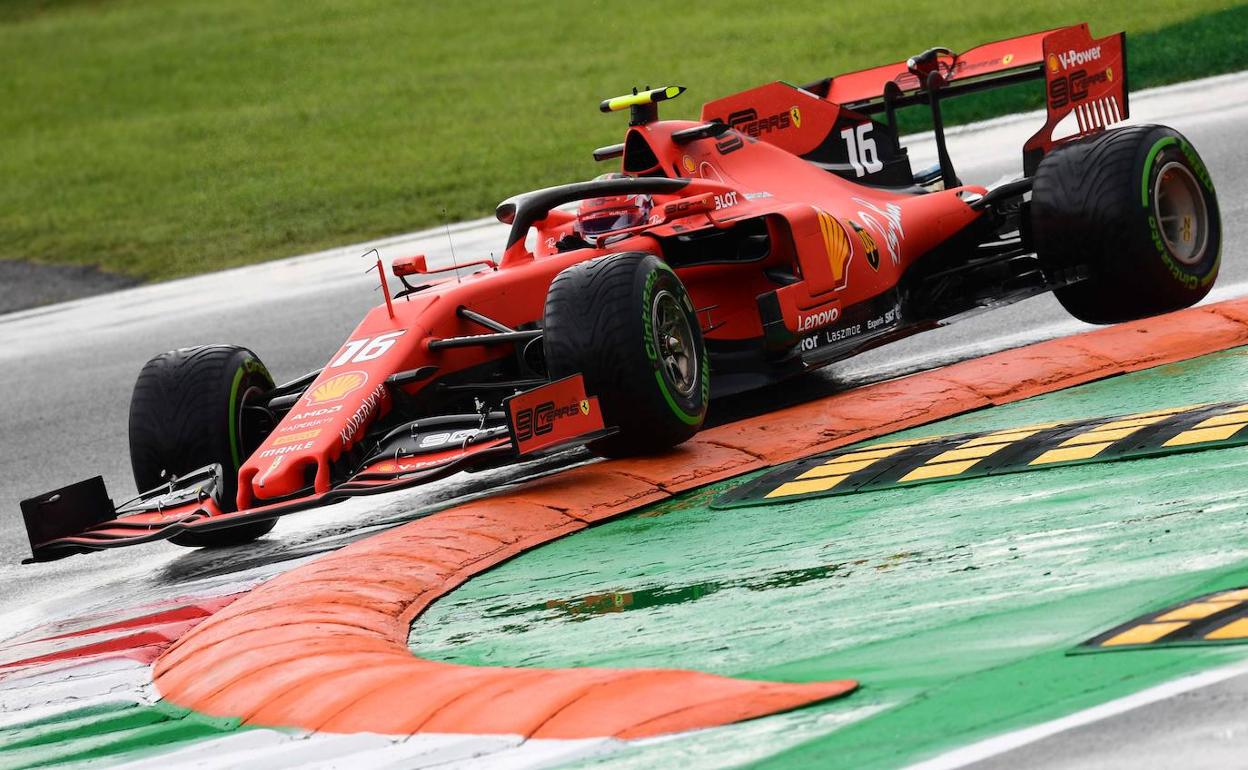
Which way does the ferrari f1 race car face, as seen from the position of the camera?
facing the viewer and to the left of the viewer
